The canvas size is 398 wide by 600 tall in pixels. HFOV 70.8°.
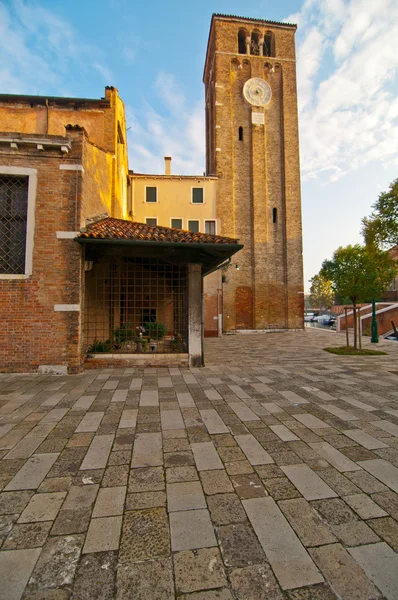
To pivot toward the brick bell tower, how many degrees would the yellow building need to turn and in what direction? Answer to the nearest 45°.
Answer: approximately 90° to its left

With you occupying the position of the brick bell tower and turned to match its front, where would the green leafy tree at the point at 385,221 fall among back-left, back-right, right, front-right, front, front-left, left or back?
left

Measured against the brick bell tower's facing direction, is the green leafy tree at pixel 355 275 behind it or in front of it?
in front

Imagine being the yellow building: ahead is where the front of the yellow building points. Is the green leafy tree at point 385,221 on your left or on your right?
on your left

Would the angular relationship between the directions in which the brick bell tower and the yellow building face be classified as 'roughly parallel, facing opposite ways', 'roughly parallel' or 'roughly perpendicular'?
roughly parallel

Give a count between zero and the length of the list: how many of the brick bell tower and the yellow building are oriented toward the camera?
2

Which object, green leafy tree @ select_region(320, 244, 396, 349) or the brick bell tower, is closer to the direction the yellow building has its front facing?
the green leafy tree

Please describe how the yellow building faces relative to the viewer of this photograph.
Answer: facing the viewer

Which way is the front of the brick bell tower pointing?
toward the camera

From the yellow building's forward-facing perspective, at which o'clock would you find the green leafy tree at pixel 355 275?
The green leafy tree is roughly at 11 o'clock from the yellow building.
